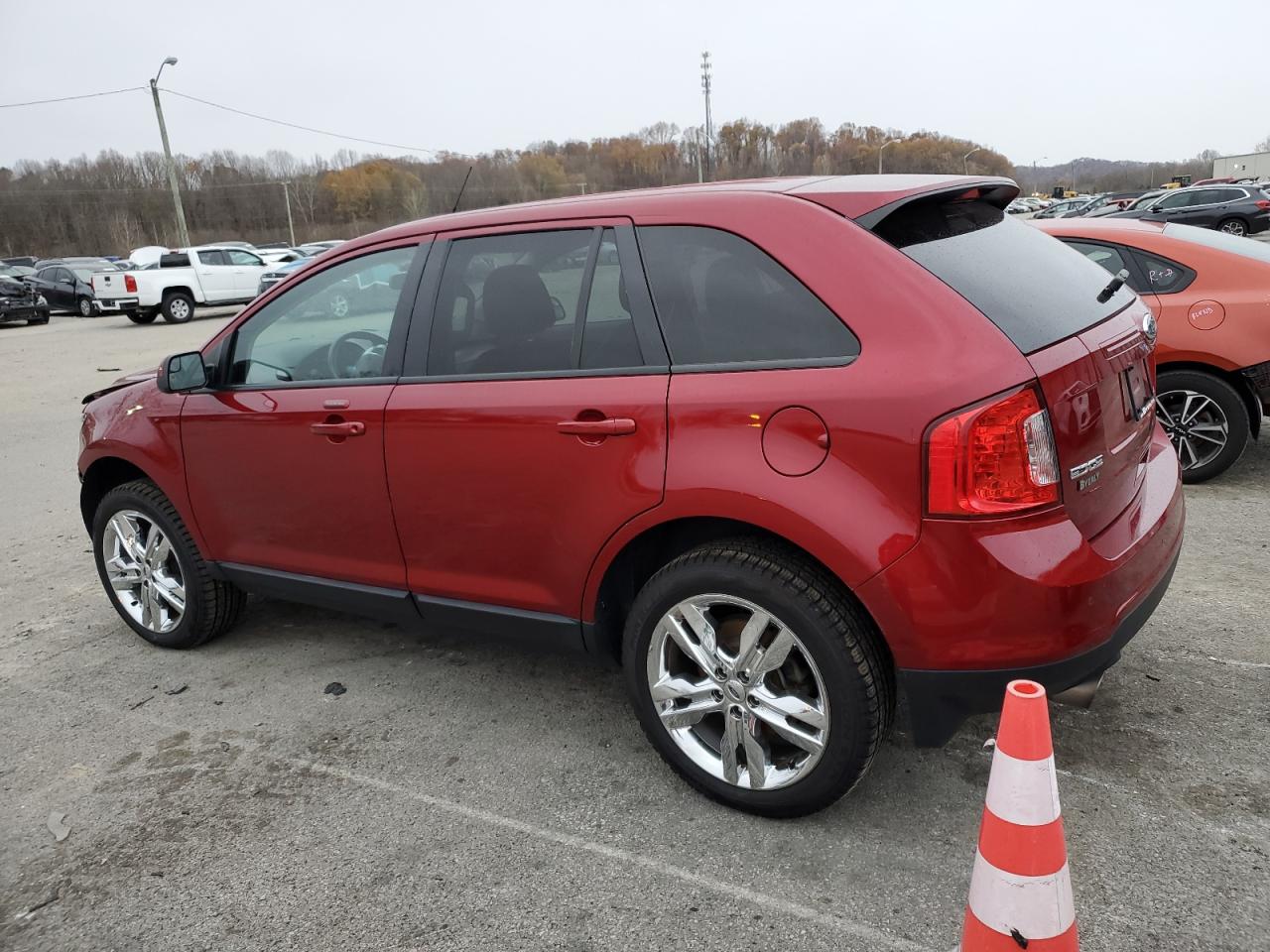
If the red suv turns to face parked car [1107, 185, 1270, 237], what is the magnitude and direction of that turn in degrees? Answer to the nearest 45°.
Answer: approximately 90° to its right

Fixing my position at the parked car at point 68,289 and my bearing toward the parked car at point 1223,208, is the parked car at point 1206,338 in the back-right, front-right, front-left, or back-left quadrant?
front-right

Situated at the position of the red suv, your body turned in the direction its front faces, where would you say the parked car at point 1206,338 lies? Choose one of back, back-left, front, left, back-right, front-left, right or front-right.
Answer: right

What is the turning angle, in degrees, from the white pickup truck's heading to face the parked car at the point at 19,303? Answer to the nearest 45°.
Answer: approximately 90° to its left

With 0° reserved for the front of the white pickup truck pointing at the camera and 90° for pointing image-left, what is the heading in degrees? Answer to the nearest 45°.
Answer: approximately 225°

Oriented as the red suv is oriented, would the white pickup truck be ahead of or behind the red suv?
ahead

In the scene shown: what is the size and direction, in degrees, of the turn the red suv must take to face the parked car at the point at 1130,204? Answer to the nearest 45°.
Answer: approximately 90° to its right

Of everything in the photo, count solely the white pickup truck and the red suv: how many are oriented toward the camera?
0

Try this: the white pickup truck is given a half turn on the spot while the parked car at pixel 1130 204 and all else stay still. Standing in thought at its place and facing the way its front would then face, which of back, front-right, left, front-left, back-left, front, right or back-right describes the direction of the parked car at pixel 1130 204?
back-left

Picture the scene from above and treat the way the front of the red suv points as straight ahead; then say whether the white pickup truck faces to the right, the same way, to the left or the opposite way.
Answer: to the right

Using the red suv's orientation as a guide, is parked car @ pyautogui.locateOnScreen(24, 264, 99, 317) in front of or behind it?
in front

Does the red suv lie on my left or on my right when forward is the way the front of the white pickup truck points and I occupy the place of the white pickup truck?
on my right

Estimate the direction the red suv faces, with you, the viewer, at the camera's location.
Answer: facing away from the viewer and to the left of the viewer
